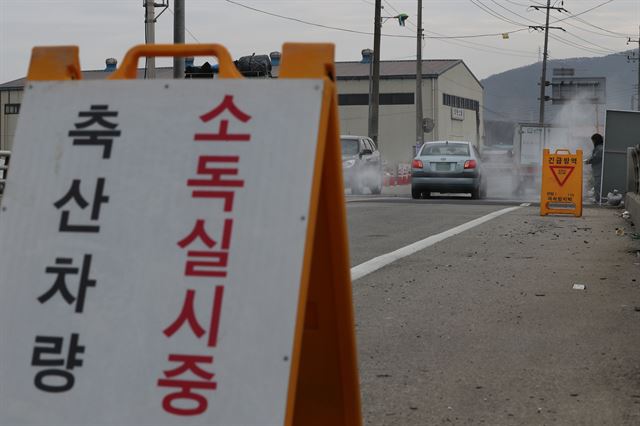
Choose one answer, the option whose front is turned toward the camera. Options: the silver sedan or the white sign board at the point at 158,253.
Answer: the white sign board

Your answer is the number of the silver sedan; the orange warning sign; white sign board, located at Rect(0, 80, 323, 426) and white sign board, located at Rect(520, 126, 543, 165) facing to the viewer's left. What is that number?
0

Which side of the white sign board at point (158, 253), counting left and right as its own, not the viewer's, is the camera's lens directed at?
front

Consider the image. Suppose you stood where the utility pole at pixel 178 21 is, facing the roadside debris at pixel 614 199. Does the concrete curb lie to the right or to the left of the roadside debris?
right

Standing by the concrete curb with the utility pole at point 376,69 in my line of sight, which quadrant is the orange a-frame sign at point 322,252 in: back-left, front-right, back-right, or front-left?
back-left

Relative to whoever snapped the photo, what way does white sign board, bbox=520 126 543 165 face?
facing the viewer

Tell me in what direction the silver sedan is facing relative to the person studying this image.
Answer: facing away from the viewer

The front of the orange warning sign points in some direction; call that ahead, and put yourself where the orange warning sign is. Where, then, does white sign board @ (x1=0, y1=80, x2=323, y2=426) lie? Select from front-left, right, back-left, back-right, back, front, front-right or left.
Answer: front

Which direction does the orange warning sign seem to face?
toward the camera

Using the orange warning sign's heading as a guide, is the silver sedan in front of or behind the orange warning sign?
behind

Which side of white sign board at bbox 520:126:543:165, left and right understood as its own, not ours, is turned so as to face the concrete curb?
front

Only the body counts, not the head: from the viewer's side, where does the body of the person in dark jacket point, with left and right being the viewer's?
facing to the left of the viewer

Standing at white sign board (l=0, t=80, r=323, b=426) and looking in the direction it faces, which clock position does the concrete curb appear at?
The concrete curb is roughly at 7 o'clock from the white sign board.

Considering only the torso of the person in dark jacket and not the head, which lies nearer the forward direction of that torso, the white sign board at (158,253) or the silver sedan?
the silver sedan

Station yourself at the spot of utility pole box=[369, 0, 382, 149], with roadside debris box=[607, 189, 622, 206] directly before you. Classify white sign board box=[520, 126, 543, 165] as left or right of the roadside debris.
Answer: left

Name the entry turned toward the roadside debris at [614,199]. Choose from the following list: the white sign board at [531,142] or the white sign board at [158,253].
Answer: the white sign board at [531,142]
